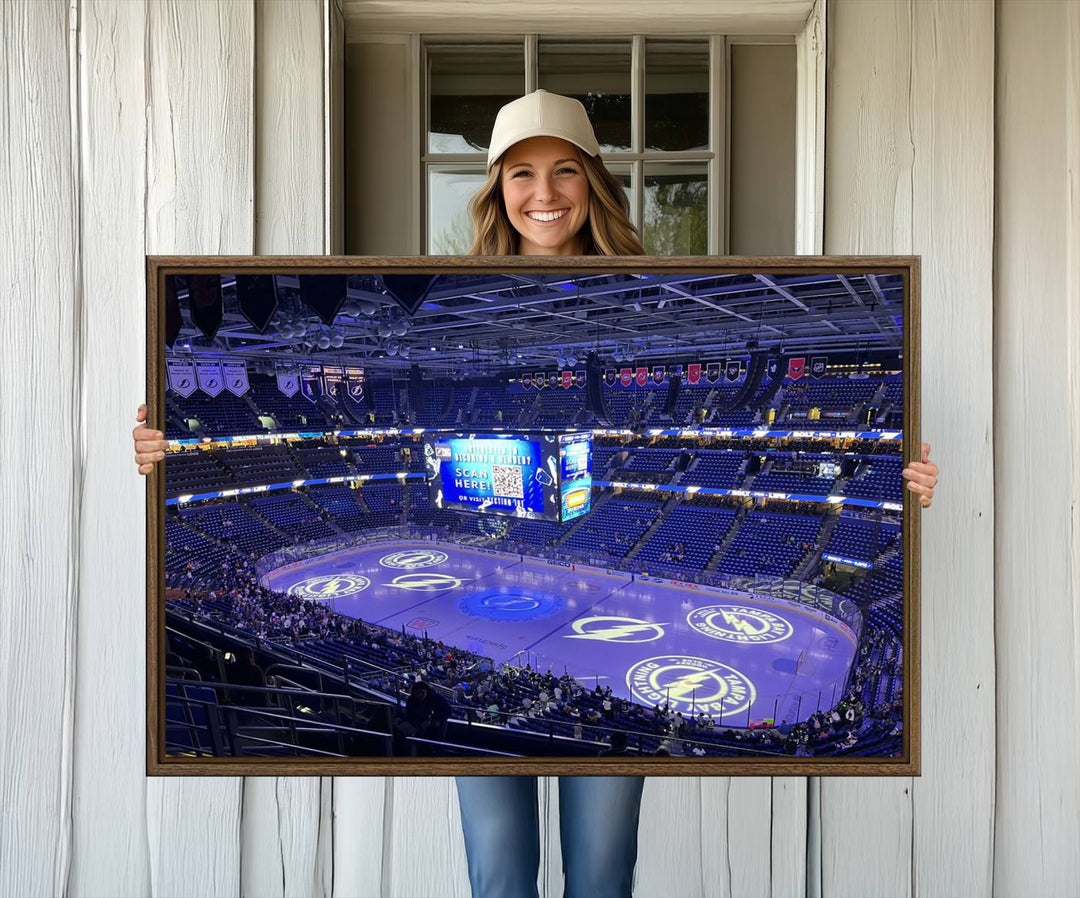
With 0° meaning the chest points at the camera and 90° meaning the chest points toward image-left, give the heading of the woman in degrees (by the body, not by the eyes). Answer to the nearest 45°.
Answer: approximately 0°

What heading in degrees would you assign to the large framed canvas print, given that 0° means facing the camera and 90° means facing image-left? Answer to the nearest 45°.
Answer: approximately 0°
